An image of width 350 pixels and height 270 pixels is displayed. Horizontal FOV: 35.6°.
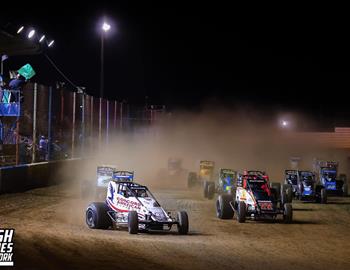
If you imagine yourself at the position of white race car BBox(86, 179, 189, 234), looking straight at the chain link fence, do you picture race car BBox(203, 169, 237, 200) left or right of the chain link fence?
right

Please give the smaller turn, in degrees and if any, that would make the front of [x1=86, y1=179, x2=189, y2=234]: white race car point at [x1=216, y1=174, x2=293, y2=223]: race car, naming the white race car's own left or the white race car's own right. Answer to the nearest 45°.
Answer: approximately 90° to the white race car's own left

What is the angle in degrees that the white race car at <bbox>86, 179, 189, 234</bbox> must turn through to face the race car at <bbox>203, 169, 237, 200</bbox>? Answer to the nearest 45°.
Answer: approximately 135° to its left

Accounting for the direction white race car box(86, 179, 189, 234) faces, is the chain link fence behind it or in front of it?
behind
